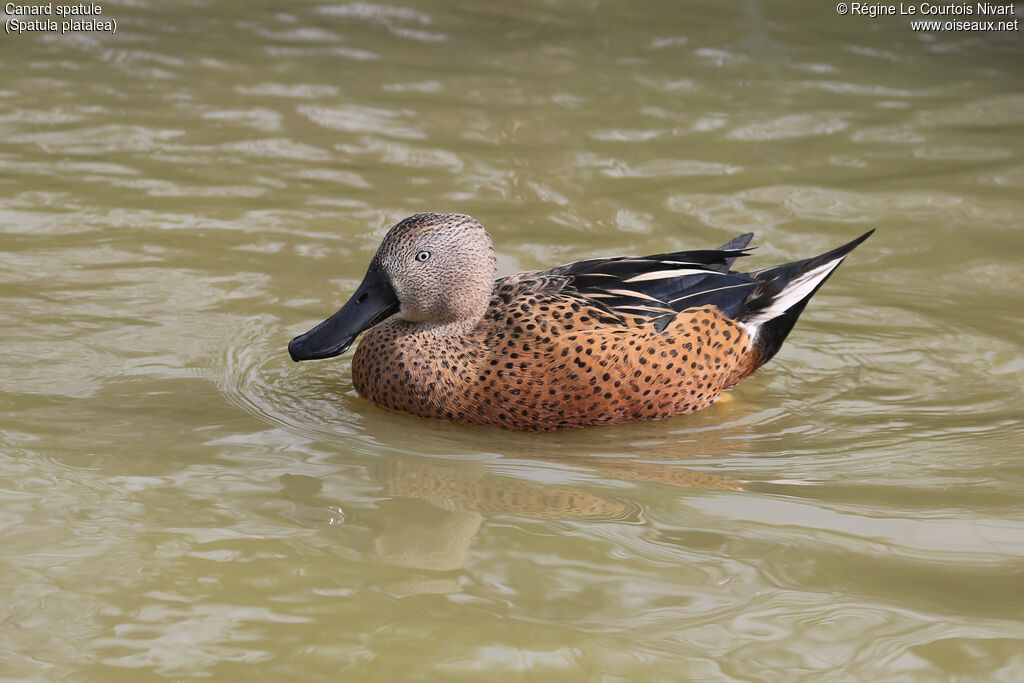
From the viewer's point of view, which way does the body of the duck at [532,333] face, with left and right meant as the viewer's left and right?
facing to the left of the viewer
